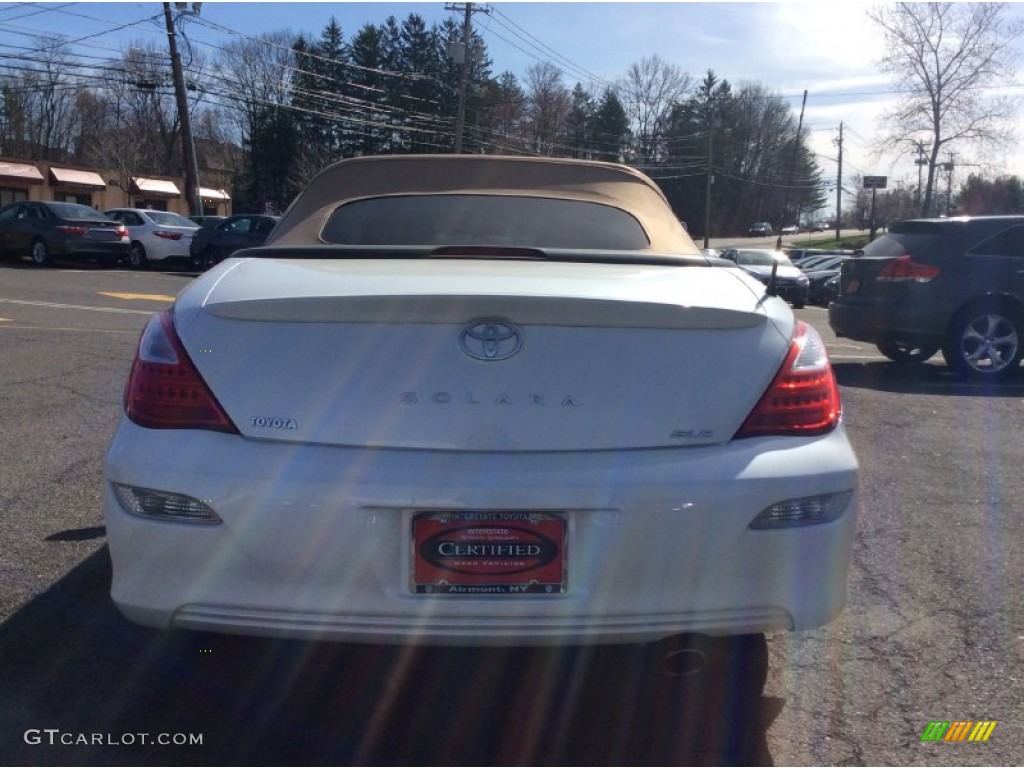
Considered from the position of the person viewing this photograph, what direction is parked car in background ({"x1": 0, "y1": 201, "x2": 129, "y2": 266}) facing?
facing away from the viewer and to the left of the viewer

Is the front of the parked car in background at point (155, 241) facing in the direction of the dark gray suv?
no

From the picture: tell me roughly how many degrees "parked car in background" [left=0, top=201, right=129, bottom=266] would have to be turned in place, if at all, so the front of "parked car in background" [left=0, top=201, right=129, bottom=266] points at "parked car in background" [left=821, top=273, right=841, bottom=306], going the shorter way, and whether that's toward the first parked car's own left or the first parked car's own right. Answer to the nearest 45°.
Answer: approximately 135° to the first parked car's own right

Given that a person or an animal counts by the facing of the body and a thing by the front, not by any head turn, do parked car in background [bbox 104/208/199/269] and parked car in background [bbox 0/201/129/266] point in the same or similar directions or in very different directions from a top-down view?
same or similar directions

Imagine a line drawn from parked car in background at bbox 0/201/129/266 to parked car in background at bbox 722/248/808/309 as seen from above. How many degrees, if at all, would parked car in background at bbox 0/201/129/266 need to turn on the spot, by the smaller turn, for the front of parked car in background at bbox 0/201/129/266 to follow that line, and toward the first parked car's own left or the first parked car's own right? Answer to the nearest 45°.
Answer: approximately 135° to the first parked car's own right

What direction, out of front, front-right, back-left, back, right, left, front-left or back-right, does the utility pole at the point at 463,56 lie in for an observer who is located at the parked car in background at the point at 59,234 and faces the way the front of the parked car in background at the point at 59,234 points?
right

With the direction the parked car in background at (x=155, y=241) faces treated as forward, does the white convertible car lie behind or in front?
behind

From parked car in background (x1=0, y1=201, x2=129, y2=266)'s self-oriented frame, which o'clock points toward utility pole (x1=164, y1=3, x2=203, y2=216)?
The utility pole is roughly at 2 o'clock from the parked car in background.

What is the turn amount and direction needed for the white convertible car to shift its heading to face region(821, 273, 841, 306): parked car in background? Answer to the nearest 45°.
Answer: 0° — it already faces it

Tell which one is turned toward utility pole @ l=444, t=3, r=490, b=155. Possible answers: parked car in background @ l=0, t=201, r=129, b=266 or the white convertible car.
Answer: the white convertible car

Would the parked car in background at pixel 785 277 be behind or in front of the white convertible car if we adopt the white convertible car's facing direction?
in front

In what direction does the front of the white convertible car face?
away from the camera

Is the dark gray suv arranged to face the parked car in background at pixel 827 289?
no

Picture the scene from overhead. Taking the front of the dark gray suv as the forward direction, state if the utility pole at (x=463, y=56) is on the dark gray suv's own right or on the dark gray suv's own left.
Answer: on the dark gray suv's own left

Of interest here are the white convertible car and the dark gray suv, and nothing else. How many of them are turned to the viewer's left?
0

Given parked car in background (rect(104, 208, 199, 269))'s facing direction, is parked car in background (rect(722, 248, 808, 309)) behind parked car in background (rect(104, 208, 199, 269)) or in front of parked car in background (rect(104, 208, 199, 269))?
behind

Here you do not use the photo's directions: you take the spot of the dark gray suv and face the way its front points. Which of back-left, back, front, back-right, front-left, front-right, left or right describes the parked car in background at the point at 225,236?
left

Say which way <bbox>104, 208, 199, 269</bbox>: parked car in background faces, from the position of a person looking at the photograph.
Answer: facing away from the viewer and to the left of the viewer
